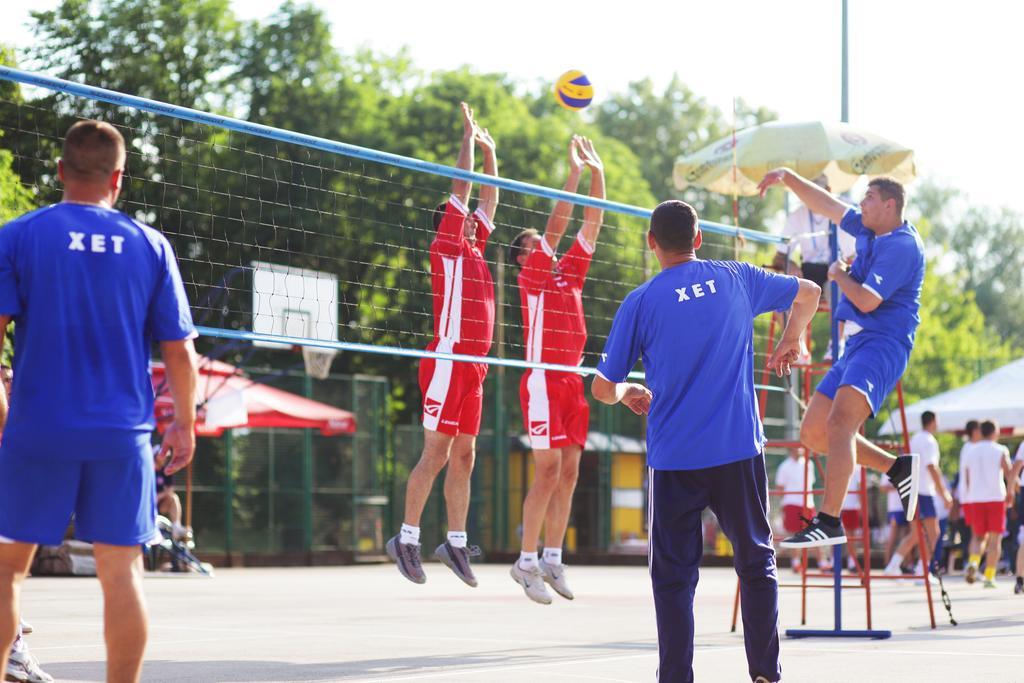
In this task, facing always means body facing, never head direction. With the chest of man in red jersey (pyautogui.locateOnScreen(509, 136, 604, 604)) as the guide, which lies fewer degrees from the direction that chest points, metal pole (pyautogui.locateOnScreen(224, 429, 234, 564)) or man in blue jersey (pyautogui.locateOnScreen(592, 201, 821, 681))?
the man in blue jersey

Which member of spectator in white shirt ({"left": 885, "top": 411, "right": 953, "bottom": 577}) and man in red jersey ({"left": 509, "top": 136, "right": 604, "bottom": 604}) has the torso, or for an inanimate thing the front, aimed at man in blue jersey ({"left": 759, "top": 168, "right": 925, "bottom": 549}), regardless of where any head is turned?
the man in red jersey

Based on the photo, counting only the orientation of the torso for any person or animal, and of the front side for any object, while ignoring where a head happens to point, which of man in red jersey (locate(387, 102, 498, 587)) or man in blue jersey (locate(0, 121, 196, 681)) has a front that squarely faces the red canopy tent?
the man in blue jersey

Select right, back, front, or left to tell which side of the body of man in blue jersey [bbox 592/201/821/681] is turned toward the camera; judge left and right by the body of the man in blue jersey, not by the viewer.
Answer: back

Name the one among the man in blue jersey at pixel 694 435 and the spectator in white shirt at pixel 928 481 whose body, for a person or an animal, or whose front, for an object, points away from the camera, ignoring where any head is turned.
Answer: the man in blue jersey

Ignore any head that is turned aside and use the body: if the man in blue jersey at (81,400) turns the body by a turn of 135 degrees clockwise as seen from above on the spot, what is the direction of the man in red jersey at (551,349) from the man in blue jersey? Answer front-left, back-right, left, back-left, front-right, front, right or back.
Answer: left

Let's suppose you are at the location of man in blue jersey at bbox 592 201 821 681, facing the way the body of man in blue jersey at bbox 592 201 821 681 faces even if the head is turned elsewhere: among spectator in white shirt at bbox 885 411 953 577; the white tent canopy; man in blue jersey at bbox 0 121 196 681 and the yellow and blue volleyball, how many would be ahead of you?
3

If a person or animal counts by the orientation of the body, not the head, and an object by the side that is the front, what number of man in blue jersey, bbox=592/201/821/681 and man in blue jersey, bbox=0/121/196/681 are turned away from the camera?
2

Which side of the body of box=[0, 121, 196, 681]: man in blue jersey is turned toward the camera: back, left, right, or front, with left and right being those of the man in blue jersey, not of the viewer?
back

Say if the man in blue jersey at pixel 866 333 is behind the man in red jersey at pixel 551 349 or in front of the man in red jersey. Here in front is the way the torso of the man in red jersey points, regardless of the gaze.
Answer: in front

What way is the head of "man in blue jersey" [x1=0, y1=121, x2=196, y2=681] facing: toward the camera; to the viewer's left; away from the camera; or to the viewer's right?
away from the camera

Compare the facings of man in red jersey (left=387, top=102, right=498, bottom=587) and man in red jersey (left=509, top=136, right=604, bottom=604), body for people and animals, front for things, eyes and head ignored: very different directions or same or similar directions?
same or similar directions

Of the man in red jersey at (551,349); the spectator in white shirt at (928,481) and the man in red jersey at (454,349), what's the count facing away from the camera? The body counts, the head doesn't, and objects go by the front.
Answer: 0

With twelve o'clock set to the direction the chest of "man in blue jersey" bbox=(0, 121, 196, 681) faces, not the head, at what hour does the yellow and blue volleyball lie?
The yellow and blue volleyball is roughly at 1 o'clock from the man in blue jersey.

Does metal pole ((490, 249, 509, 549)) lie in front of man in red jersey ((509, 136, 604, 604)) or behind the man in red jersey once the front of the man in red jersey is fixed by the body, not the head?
behind

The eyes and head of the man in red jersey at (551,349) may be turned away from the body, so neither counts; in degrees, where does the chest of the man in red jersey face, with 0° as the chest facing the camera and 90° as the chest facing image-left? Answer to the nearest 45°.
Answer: approximately 315°

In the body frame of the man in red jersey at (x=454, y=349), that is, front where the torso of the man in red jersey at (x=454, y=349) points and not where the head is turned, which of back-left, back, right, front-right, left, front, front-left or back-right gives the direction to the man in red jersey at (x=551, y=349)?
left

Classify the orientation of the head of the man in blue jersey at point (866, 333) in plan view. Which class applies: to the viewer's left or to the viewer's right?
to the viewer's left
